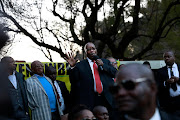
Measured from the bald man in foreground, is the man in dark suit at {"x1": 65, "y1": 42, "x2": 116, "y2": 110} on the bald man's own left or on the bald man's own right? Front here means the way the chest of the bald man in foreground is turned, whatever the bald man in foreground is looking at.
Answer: on the bald man's own right

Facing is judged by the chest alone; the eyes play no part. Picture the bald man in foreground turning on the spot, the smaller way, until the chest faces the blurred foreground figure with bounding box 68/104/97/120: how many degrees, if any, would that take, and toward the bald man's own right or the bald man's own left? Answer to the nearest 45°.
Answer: approximately 90° to the bald man's own right

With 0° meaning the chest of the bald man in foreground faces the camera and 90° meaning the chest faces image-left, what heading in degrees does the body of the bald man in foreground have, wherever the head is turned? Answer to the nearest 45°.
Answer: approximately 45°

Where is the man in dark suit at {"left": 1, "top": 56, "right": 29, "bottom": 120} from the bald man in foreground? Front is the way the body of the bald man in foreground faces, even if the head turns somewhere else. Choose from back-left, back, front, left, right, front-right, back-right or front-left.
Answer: right

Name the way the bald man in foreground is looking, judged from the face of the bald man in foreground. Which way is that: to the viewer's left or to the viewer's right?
to the viewer's left
